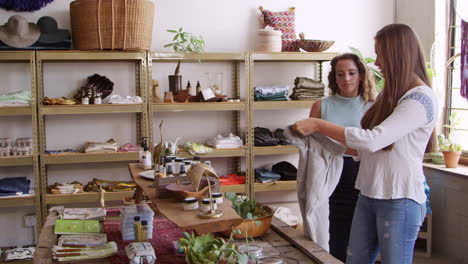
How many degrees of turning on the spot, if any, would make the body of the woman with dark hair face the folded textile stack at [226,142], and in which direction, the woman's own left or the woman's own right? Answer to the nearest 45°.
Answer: approximately 135° to the woman's own right

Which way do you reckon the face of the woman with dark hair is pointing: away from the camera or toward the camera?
toward the camera

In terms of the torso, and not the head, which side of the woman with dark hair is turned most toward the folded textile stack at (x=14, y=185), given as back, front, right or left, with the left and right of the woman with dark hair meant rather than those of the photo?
right

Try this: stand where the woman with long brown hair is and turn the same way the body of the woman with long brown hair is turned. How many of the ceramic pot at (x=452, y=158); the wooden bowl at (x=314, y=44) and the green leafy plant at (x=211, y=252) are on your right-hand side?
2

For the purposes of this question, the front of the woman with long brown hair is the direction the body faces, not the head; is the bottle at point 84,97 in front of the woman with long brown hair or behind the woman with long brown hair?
in front

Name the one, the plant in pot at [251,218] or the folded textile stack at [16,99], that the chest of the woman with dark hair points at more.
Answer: the plant in pot

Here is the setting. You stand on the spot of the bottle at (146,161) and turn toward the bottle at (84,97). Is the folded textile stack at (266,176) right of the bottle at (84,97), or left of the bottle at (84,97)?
right

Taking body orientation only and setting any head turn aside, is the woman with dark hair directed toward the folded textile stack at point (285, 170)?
no

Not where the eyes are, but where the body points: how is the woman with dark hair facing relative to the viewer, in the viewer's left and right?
facing the viewer

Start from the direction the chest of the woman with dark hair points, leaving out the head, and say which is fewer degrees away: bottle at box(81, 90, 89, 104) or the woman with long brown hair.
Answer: the woman with long brown hair

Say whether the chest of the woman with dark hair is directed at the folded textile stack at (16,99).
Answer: no

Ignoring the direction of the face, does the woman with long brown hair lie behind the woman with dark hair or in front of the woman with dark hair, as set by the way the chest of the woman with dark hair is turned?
in front

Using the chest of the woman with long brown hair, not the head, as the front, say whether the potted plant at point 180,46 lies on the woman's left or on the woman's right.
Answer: on the woman's right

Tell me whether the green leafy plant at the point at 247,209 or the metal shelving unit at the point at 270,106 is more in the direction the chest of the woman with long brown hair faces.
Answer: the green leafy plant

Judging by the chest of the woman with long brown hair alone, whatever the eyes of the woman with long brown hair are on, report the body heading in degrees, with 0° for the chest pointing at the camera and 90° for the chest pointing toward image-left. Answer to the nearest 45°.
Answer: approximately 90°

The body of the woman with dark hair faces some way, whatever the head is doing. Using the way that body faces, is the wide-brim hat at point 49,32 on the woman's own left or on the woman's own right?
on the woman's own right

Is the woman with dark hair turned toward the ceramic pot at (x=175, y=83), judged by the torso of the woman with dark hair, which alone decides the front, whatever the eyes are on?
no

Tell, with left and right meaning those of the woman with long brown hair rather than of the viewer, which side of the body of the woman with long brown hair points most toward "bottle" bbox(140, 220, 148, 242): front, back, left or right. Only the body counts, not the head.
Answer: front

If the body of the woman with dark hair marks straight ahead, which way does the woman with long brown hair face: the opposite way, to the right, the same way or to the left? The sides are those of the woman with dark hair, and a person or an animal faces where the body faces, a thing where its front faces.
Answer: to the right

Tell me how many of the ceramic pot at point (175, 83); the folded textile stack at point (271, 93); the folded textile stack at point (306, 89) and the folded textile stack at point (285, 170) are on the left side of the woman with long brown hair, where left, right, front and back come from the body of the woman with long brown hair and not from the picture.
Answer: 0

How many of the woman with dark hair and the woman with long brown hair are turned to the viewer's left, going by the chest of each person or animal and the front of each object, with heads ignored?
1
